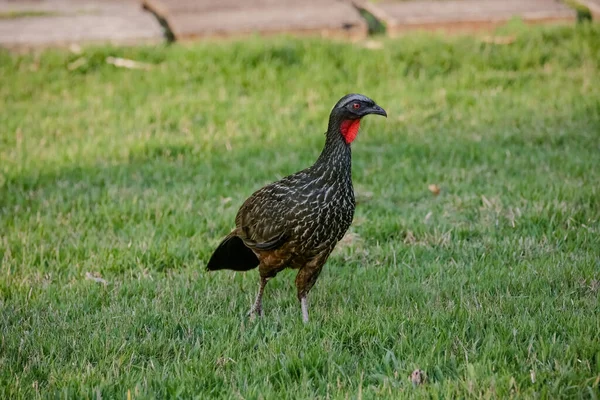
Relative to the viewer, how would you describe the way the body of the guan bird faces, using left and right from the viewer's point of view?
facing the viewer and to the right of the viewer

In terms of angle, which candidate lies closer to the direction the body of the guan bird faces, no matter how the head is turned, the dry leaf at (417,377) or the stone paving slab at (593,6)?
the dry leaf

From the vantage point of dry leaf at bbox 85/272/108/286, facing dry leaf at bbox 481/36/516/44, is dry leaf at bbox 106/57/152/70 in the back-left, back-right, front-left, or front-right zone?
front-left

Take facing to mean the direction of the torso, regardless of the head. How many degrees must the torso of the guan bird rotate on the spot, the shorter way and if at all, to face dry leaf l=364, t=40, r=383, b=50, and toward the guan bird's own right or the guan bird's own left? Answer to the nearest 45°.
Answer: approximately 135° to the guan bird's own left

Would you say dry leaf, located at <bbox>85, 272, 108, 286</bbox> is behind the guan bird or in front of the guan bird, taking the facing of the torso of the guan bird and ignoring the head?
behind

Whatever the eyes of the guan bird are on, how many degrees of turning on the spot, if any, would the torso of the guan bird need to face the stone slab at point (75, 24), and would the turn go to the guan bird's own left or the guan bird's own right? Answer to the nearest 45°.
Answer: approximately 180°
